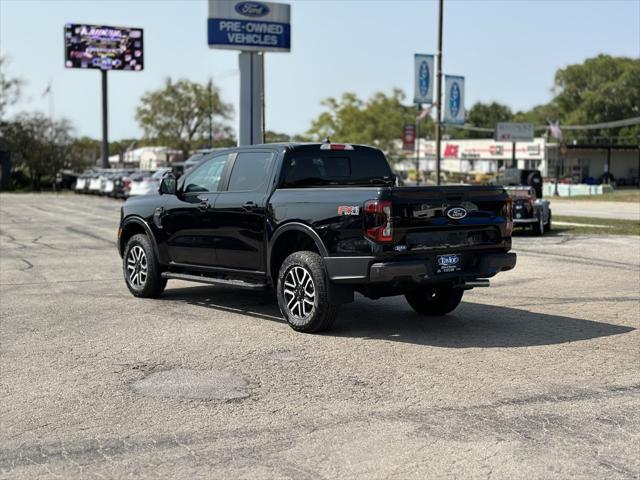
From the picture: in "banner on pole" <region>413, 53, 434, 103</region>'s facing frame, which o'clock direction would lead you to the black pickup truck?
The black pickup truck is roughly at 12 o'clock from the banner on pole.

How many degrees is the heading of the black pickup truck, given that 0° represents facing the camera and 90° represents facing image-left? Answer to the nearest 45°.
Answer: approximately 135°

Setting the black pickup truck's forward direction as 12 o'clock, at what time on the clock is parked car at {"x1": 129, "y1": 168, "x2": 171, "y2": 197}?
The parked car is roughly at 1 o'clock from the black pickup truck.

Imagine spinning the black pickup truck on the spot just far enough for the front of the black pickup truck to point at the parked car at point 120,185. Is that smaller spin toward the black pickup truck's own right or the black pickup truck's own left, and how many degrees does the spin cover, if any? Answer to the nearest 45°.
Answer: approximately 45° to the black pickup truck's own right

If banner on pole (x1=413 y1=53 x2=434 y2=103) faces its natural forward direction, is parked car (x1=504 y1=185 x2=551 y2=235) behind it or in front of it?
in front

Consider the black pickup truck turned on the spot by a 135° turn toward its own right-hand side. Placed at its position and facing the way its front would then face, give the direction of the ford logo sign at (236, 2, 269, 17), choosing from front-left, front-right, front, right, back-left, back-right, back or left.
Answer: left

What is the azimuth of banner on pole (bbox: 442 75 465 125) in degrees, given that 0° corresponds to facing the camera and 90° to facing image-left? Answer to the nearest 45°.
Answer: approximately 0°

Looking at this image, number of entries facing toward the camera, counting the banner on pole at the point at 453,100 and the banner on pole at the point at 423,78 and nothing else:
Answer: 2

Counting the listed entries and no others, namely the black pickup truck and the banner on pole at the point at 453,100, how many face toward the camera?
1

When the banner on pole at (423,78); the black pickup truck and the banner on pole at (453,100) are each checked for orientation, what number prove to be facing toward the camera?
2

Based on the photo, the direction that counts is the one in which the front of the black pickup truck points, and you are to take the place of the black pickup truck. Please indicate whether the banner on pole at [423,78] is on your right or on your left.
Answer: on your right

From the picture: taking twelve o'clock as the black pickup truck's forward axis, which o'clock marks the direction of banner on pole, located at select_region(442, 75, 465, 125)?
The banner on pole is roughly at 2 o'clock from the black pickup truck.
